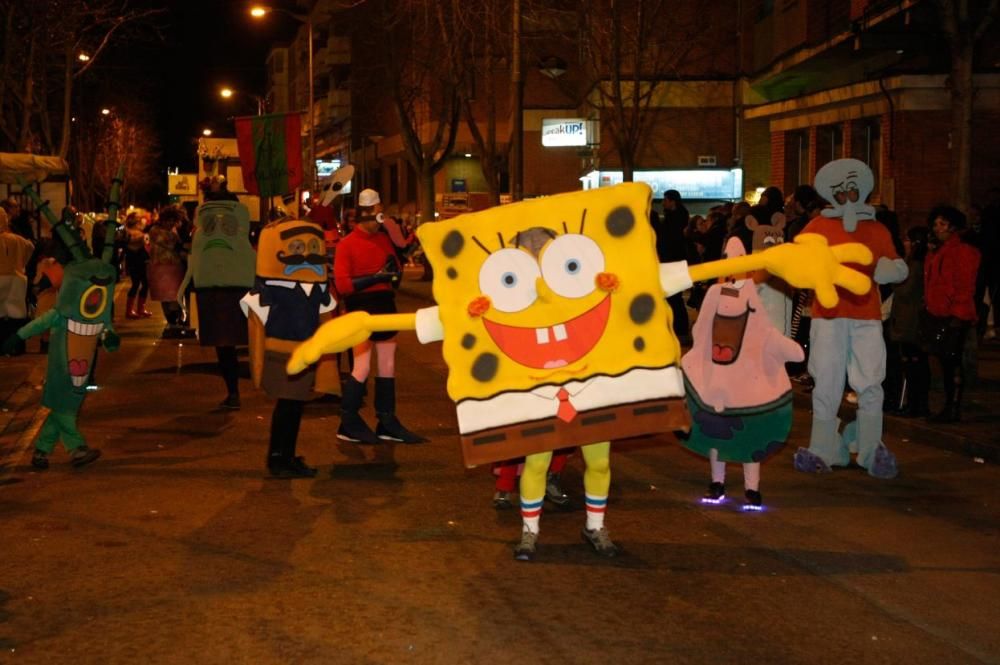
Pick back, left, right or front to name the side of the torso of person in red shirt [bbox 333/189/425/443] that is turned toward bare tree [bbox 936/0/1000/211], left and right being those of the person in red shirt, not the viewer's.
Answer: left

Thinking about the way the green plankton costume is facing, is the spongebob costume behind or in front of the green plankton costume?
in front

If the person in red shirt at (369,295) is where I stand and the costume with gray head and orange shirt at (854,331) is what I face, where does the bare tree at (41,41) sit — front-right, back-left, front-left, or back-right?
back-left

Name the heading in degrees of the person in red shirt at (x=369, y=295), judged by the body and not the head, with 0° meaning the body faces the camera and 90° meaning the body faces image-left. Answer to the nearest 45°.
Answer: approximately 315°

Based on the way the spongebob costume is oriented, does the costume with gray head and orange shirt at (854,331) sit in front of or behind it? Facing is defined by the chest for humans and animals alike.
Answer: behind

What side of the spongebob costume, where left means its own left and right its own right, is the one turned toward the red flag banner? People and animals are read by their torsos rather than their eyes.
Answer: back

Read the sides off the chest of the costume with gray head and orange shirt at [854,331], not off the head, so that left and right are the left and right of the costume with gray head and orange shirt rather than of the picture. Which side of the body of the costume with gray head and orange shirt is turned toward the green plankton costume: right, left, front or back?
right

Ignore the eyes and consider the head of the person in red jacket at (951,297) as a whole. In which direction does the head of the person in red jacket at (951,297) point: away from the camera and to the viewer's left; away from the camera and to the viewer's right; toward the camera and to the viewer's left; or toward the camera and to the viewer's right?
toward the camera and to the viewer's left

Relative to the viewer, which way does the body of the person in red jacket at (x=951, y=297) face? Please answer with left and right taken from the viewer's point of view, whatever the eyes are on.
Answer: facing to the left of the viewer

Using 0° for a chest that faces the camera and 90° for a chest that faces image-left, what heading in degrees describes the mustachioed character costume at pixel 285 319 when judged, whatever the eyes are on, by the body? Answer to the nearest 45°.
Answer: approximately 315°
